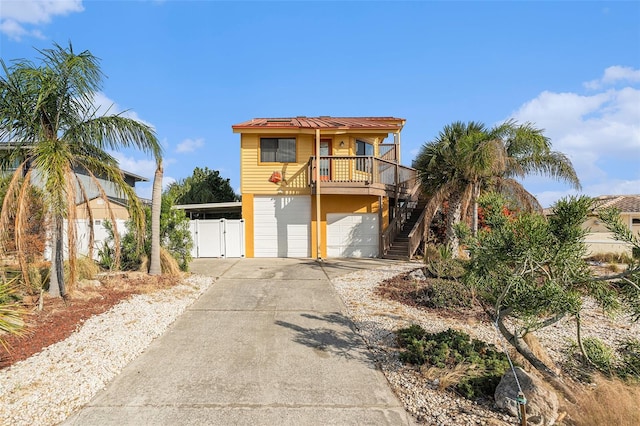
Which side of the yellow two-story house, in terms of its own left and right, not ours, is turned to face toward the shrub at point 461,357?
front

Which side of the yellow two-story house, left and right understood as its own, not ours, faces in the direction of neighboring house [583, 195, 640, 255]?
left

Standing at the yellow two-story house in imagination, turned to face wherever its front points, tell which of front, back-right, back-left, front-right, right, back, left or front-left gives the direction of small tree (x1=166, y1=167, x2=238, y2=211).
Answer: back-right

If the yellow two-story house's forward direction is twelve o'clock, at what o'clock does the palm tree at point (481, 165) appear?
The palm tree is roughly at 10 o'clock from the yellow two-story house.

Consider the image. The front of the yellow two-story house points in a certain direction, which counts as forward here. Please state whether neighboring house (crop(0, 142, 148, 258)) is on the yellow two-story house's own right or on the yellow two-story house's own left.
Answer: on the yellow two-story house's own right

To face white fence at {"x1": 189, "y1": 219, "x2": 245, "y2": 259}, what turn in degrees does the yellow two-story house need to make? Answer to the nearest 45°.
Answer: approximately 90° to its right

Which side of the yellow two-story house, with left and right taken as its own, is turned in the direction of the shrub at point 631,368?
front

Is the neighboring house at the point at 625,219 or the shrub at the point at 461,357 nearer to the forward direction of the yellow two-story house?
the shrub

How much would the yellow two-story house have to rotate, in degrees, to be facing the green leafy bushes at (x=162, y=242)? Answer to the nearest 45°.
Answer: approximately 45° to its right

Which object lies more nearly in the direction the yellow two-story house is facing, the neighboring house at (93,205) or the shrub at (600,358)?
the shrub

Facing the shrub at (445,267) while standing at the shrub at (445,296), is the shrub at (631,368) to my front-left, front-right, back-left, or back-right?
back-right

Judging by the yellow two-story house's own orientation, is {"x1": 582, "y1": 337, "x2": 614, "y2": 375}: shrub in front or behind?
in front

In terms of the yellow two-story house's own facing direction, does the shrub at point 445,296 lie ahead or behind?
ahead

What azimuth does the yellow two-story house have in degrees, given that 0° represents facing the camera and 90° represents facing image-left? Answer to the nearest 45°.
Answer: approximately 0°

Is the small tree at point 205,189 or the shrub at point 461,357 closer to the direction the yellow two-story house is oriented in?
the shrub

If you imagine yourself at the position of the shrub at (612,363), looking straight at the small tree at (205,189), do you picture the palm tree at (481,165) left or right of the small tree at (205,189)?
right
